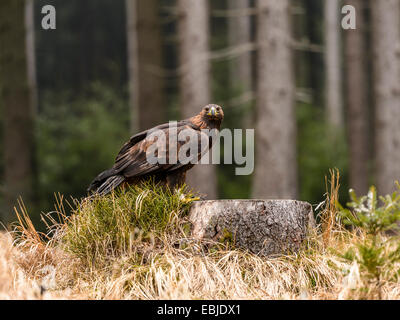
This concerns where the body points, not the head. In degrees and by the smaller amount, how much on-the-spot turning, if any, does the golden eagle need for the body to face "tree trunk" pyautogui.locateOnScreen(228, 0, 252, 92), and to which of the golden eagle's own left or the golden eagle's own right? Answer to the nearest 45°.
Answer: approximately 90° to the golden eagle's own left

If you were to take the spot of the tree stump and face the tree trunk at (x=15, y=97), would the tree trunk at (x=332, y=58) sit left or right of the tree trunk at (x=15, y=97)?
right

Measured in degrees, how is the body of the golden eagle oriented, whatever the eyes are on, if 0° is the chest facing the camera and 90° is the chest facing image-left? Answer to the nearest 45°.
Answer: approximately 270°

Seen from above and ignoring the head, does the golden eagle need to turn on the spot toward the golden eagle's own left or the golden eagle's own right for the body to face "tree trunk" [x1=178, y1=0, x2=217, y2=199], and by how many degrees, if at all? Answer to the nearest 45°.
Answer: approximately 90° to the golden eagle's own left

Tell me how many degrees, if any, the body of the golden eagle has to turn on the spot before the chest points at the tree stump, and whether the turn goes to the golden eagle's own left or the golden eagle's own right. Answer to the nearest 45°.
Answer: approximately 45° to the golden eagle's own right

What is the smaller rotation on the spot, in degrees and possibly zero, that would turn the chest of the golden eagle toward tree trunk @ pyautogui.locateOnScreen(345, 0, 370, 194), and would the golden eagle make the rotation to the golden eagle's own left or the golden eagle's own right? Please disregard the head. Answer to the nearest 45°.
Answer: approximately 45° to the golden eagle's own left

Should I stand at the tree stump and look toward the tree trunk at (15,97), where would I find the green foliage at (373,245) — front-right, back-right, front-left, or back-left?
back-right

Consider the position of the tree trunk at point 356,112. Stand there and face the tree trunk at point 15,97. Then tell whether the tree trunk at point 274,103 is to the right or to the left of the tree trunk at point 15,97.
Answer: left

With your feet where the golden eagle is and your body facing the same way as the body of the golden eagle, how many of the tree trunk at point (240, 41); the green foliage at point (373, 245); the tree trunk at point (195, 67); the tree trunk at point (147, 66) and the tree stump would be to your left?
3

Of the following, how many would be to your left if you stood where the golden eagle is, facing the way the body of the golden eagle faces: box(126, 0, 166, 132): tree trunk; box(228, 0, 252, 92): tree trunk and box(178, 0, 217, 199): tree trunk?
3

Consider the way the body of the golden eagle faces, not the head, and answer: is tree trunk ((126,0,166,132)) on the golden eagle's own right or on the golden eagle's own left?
on the golden eagle's own left
